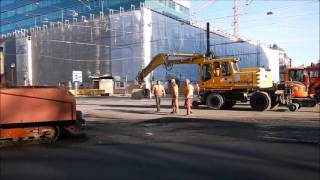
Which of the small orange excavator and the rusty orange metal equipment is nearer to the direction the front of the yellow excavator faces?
the rusty orange metal equipment

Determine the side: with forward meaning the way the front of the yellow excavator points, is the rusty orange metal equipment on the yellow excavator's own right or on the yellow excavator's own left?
on the yellow excavator's own left

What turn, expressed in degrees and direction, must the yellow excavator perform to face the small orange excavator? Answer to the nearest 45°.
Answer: approximately 135° to its right

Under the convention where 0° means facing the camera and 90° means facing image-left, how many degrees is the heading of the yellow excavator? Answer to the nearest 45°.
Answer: approximately 90°
